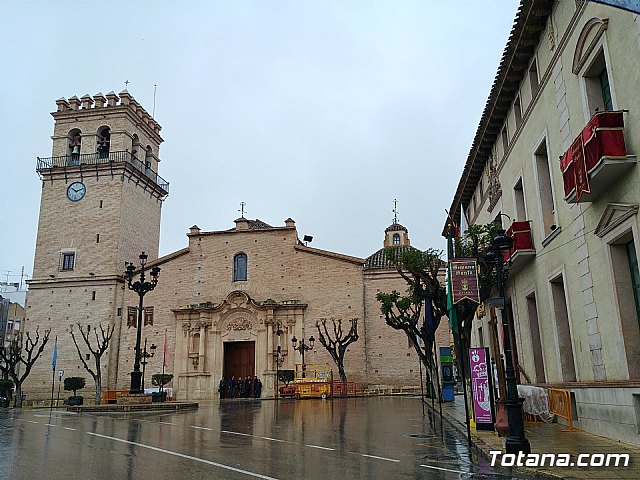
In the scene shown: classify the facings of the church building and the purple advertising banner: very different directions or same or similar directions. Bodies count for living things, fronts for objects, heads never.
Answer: same or similar directions

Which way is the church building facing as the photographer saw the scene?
facing the viewer

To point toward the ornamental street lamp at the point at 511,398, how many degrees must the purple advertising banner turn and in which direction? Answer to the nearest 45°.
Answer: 0° — it already faces it

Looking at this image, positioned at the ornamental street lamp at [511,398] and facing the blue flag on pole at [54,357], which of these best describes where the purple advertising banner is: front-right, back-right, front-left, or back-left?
front-right

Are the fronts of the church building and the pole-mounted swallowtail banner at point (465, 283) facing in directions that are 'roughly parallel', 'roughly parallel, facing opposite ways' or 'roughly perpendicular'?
roughly parallel

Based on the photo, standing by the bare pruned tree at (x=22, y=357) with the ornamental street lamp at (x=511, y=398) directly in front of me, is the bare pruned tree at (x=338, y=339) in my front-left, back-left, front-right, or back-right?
front-left

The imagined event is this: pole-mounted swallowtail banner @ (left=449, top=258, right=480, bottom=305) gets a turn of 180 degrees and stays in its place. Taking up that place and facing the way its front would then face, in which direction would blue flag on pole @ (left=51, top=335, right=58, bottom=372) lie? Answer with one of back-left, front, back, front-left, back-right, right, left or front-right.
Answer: front-left

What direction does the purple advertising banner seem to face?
toward the camera

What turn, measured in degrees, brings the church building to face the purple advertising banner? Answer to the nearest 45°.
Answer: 0° — it already faces it

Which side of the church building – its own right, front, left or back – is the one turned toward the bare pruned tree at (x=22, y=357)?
right

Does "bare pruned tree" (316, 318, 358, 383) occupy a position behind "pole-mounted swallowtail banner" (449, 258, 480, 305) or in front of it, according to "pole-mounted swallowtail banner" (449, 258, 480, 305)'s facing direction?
behind

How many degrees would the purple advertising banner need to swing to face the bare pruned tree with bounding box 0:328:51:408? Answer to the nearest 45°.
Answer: approximately 135° to its right

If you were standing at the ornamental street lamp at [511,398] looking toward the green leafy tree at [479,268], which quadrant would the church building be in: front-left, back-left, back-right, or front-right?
front-left

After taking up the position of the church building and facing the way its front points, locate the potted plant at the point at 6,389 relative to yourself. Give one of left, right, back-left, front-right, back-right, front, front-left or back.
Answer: right

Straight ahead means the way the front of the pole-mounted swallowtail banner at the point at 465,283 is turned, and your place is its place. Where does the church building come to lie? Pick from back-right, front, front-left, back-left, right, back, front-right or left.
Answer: back-right
